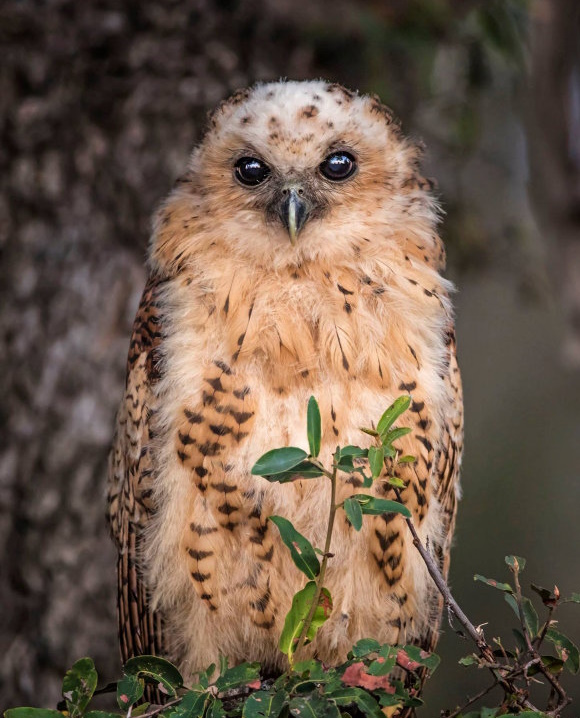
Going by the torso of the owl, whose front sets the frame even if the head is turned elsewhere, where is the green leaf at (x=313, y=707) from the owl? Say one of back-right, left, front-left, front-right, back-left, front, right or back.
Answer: front

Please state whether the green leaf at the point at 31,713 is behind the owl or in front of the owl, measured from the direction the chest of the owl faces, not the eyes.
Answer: in front

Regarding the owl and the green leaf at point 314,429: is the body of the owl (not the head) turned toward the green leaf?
yes

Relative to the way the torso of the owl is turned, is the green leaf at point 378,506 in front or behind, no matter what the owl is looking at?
in front

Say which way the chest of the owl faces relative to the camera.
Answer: toward the camera

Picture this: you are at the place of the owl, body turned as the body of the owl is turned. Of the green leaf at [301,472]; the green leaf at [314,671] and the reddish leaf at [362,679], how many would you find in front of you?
3

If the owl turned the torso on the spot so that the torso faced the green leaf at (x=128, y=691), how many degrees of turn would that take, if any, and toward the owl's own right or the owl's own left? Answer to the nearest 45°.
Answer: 0° — it already faces it

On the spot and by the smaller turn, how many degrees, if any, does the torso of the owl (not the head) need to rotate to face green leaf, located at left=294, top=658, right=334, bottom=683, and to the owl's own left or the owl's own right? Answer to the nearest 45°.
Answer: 0° — it already faces it

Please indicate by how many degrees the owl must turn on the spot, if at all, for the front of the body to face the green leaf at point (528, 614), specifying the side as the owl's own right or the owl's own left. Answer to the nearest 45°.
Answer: approximately 45° to the owl's own left
